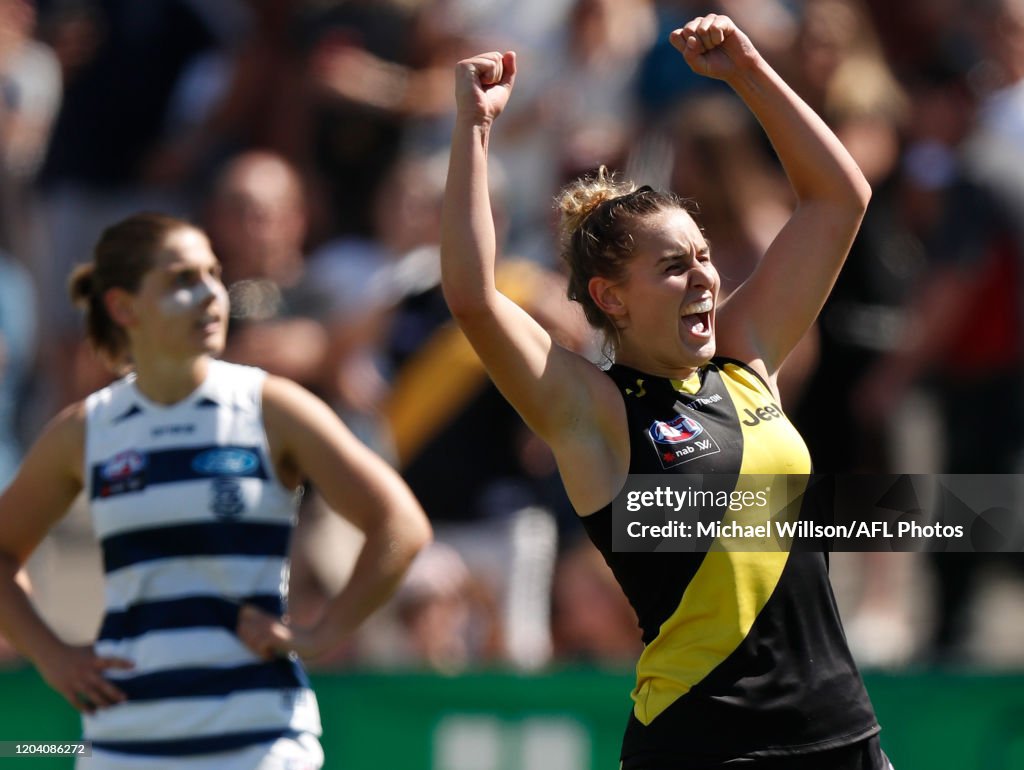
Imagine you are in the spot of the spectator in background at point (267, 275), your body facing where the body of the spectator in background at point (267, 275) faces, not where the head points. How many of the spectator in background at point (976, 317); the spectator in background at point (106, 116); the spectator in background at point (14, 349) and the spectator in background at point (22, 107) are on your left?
1

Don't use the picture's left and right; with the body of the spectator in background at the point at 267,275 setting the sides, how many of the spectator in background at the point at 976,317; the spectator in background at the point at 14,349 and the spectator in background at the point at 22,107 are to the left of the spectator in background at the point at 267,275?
1

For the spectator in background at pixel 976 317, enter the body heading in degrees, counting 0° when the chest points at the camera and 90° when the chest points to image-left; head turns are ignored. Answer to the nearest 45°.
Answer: approximately 0°

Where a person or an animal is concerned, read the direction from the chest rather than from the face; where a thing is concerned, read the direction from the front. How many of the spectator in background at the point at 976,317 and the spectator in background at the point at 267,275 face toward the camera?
2

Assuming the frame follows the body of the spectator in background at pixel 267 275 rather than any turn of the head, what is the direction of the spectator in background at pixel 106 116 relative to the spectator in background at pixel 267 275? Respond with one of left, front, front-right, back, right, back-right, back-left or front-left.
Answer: back-right

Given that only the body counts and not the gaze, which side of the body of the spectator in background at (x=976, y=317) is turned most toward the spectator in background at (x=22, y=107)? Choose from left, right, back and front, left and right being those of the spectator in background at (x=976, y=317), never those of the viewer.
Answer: right

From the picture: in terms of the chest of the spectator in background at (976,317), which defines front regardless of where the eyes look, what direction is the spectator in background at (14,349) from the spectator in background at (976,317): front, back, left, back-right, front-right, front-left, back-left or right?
right

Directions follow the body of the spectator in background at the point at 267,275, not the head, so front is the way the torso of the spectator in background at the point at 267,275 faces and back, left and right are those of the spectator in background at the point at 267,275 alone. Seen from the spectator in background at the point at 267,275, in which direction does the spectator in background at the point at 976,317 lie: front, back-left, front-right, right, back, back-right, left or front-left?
left

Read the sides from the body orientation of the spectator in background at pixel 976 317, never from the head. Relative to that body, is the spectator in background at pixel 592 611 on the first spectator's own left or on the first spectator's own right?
on the first spectator's own right
